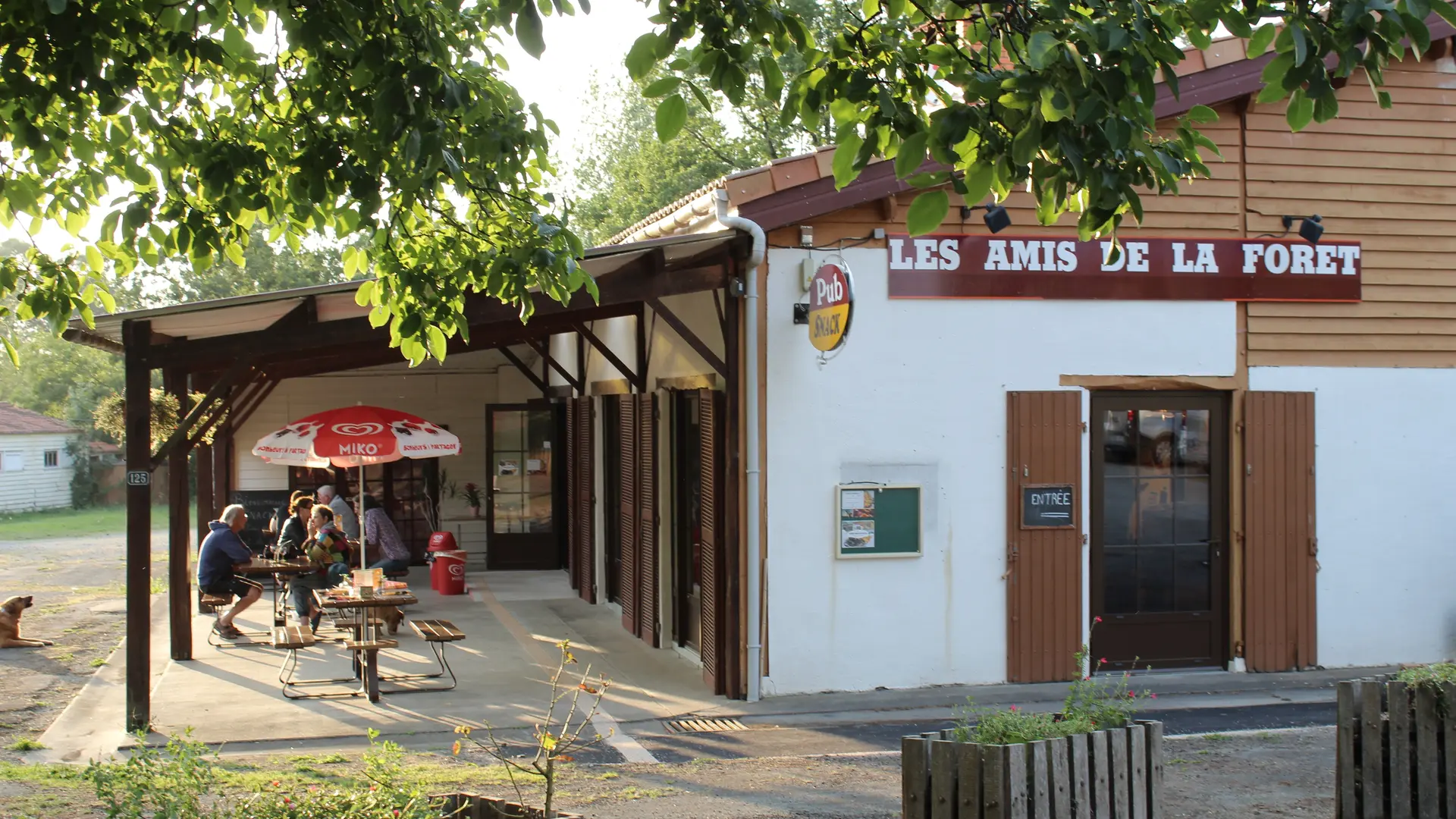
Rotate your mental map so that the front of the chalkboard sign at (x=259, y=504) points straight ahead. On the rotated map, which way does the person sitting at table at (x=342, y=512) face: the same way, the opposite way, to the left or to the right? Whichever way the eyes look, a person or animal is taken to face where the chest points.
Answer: to the right

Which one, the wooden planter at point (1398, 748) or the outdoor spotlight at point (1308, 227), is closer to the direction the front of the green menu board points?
the wooden planter

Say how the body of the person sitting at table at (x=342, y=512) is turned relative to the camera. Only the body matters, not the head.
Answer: to the viewer's left

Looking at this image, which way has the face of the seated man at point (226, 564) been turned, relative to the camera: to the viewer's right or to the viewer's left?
to the viewer's right

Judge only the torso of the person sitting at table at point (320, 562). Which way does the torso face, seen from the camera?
to the viewer's left

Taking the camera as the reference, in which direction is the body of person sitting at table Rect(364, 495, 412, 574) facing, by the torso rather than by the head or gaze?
to the viewer's left

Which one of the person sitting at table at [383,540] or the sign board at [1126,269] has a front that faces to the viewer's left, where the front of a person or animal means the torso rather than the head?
the person sitting at table
